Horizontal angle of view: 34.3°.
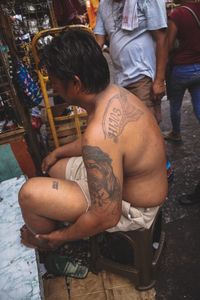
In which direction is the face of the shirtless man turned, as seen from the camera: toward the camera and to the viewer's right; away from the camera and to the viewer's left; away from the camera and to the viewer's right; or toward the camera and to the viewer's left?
away from the camera and to the viewer's left

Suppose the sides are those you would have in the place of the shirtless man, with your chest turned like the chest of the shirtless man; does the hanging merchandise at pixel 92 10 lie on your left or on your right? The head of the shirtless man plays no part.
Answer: on your right

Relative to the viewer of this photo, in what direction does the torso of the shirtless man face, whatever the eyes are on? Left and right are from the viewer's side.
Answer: facing away from the viewer and to the left of the viewer

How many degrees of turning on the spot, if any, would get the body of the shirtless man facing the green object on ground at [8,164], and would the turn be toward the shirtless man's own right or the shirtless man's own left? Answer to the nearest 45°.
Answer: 0° — they already face it

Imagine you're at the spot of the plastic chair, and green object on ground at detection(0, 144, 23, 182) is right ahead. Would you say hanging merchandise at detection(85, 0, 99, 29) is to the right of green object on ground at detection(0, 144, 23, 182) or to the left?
right
